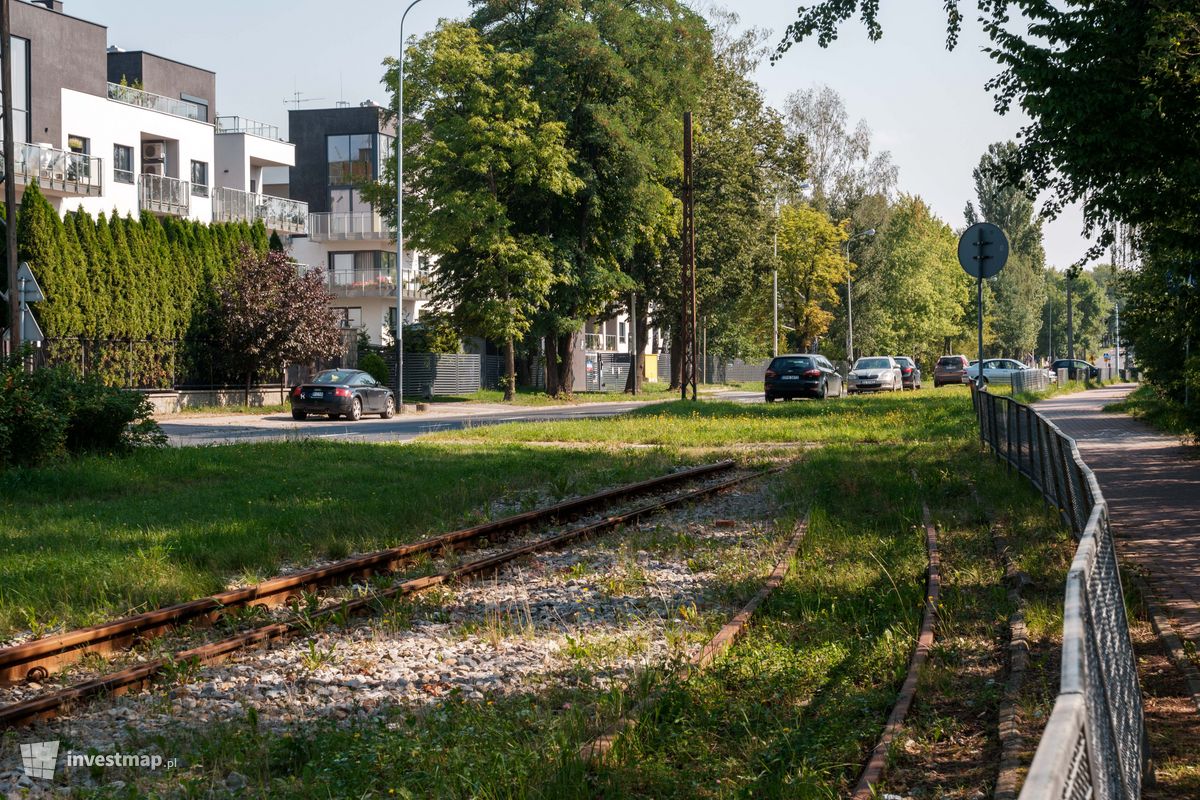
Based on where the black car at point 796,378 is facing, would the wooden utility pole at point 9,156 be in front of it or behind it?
behind

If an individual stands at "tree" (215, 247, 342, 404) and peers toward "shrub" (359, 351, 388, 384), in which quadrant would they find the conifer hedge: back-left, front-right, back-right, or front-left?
back-left

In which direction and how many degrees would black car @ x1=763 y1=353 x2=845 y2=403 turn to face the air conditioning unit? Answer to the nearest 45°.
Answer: approximately 135° to its left

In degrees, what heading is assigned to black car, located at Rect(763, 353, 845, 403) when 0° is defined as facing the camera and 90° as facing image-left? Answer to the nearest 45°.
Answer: approximately 225°

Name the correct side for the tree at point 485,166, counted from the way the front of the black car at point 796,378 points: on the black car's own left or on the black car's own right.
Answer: on the black car's own left

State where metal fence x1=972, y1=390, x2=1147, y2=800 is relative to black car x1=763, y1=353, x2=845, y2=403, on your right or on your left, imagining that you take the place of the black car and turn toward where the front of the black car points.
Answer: on your right

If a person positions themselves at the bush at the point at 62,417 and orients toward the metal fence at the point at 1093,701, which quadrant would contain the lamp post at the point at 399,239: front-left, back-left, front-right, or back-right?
back-left

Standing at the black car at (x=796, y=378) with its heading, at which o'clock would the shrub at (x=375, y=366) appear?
The shrub is roughly at 8 o'clock from the black car.
